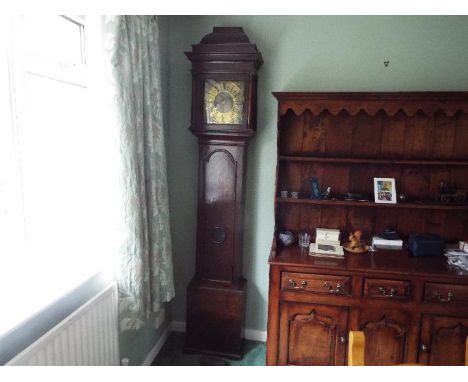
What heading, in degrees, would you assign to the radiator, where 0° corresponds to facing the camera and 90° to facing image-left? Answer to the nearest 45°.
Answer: approximately 315°

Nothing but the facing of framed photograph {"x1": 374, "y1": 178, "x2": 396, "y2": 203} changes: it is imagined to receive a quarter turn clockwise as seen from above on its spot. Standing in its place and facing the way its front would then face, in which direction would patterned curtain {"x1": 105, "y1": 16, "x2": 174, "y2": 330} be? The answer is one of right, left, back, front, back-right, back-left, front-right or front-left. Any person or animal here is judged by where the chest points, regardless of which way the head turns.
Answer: front-left

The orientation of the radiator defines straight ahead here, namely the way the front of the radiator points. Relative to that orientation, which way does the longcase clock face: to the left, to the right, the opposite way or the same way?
to the right

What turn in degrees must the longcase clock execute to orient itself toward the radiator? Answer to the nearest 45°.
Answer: approximately 45° to its right

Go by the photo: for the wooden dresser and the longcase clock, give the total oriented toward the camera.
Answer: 2

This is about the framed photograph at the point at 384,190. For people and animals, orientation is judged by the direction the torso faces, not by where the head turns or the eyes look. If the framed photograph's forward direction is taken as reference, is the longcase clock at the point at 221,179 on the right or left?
on its right

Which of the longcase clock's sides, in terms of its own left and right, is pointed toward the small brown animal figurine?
left

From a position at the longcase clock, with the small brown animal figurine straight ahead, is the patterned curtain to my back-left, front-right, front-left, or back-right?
back-right

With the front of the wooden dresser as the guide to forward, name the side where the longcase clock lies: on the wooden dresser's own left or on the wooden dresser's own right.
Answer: on the wooden dresser's own right

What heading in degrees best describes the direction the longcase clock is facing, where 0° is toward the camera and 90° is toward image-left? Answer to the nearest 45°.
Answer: approximately 0°

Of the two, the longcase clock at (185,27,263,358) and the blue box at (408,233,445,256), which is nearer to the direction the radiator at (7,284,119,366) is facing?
the blue box
